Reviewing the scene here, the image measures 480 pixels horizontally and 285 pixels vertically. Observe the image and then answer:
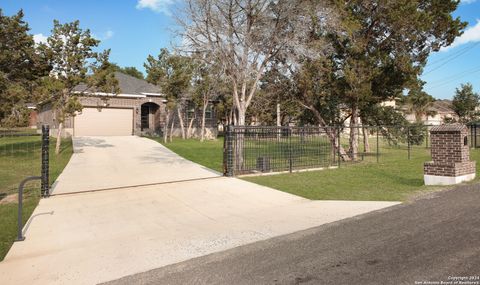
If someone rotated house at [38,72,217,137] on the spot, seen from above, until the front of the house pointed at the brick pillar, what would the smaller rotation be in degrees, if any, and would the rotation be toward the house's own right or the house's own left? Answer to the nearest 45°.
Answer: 0° — it already faces it

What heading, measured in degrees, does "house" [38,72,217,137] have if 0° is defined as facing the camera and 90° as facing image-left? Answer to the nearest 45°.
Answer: approximately 0°

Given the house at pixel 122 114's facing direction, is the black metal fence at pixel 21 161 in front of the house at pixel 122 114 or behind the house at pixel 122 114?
in front

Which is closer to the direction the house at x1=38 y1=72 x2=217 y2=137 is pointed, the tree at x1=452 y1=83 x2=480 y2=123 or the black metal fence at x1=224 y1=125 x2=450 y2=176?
the black metal fence

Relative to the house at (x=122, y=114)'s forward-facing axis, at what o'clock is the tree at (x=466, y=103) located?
The tree is roughly at 9 o'clock from the house.

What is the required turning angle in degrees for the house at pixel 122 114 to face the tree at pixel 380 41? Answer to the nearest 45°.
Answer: approximately 45° to its left

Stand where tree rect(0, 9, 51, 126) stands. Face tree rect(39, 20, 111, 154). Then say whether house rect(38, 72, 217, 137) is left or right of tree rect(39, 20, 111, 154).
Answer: left

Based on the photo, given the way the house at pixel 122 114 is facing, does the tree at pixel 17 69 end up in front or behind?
in front

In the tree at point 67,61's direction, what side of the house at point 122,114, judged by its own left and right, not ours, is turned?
front

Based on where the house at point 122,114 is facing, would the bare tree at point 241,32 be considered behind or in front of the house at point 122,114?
in front
